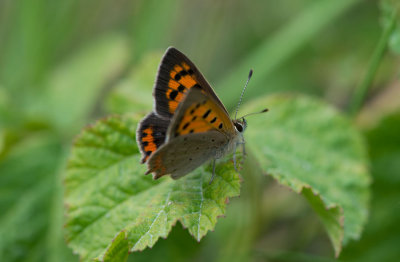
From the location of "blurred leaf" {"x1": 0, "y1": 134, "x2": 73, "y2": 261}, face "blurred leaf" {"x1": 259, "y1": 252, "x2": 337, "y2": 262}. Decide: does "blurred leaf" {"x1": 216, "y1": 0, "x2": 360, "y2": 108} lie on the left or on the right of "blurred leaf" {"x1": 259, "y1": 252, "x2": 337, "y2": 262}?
left

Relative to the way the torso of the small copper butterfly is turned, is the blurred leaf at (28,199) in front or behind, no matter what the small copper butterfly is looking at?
behind

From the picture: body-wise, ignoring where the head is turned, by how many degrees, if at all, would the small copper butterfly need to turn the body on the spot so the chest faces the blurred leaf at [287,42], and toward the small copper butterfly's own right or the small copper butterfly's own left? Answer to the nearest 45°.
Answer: approximately 45° to the small copper butterfly's own left

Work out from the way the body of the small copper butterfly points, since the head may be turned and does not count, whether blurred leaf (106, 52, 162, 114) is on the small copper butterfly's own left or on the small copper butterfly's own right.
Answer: on the small copper butterfly's own left

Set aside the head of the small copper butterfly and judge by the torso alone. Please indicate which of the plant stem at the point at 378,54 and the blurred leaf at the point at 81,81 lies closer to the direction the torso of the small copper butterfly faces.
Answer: the plant stem

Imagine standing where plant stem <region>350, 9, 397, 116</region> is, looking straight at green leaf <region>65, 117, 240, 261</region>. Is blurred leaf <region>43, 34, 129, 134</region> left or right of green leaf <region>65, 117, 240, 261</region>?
right

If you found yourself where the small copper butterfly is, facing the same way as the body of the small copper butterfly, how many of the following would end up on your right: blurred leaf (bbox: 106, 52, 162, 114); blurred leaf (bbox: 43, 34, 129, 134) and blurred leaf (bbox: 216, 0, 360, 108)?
0

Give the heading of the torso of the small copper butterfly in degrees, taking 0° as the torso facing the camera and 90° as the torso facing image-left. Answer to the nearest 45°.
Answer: approximately 270°

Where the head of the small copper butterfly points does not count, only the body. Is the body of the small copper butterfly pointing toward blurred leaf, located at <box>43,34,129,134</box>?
no

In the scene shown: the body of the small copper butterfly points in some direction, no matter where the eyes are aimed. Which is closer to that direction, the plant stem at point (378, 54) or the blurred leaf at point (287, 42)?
the plant stem

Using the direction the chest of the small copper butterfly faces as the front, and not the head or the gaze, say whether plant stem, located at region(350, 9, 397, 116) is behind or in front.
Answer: in front
